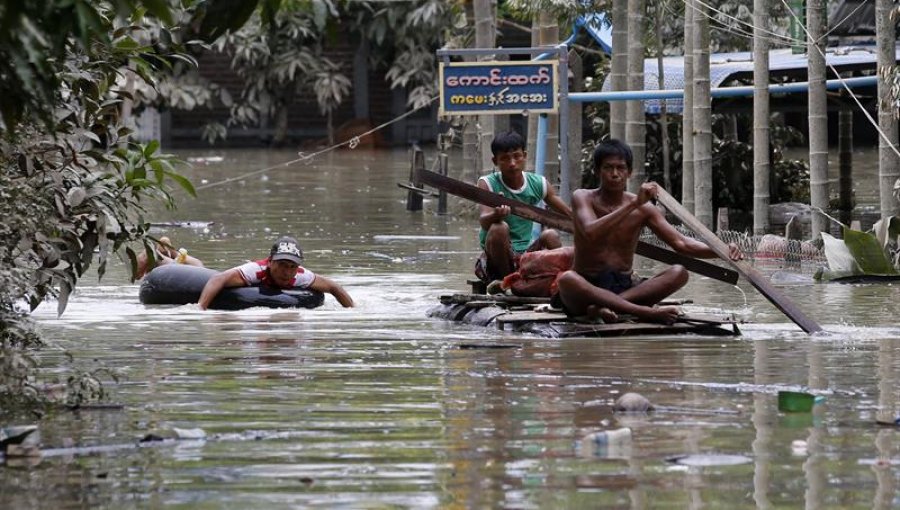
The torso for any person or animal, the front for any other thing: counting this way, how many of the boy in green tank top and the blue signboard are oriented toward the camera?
2

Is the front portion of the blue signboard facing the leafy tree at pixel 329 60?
no

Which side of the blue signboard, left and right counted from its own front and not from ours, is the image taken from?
front

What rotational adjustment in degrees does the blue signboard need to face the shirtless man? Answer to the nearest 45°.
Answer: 0° — it already faces them

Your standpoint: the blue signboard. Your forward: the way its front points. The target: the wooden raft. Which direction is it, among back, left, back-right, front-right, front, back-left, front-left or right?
front

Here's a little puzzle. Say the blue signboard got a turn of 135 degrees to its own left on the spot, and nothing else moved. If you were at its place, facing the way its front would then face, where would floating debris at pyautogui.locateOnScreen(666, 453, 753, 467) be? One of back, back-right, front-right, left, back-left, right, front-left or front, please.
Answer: back-right

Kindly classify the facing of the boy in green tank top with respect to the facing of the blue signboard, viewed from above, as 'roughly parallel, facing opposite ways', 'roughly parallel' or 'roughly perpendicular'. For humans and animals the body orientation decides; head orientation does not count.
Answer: roughly parallel

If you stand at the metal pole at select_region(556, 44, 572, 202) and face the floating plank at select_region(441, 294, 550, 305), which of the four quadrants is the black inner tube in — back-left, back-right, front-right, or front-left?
front-right

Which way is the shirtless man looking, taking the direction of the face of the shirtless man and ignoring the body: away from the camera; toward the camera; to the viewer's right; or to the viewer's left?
toward the camera

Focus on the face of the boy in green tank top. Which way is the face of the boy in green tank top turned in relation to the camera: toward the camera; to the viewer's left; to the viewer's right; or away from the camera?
toward the camera

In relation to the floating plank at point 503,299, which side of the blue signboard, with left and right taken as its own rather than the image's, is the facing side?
front

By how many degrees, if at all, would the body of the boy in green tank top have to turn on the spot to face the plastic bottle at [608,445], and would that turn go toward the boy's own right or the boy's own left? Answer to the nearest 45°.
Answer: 0° — they already face it

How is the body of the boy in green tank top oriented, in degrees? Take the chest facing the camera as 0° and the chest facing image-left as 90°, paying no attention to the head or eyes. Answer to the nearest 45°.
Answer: approximately 0°

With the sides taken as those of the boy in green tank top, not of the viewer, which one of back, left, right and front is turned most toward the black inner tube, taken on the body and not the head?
right
